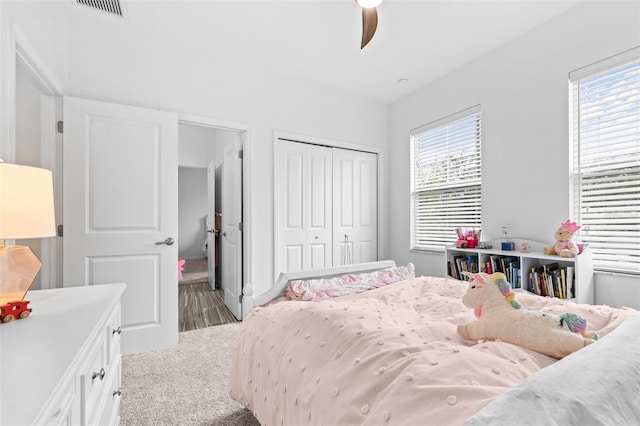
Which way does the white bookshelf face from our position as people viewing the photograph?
facing the viewer and to the left of the viewer

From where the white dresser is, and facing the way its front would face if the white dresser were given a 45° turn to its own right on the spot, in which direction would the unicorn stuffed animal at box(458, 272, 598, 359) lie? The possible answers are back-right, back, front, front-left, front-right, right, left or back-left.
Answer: front

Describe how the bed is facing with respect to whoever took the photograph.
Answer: facing the viewer and to the right of the viewer

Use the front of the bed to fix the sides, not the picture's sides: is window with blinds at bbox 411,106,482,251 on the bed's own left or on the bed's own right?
on the bed's own left

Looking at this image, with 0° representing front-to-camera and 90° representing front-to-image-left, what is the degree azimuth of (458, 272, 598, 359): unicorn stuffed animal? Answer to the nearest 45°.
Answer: approximately 90°

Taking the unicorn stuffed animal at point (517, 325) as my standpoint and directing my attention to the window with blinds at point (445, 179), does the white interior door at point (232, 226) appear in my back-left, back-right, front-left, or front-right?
front-left

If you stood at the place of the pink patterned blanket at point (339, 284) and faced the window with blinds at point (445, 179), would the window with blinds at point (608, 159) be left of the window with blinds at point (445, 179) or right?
right

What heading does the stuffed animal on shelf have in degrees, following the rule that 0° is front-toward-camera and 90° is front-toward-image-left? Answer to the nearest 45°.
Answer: approximately 45°

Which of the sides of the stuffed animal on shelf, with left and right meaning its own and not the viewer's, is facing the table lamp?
front

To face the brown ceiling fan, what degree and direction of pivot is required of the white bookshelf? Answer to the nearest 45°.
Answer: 0° — it already faces it

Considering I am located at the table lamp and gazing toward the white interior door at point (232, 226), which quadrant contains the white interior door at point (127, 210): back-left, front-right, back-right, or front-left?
front-left

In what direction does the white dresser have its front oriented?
to the viewer's right

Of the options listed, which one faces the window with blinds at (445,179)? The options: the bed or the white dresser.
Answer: the white dresser

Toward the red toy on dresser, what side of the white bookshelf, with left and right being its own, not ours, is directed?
front

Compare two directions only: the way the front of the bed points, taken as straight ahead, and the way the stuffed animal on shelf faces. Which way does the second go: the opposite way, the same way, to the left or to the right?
to the right
